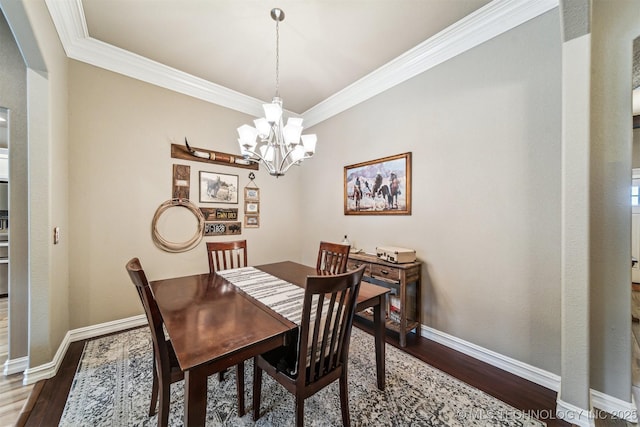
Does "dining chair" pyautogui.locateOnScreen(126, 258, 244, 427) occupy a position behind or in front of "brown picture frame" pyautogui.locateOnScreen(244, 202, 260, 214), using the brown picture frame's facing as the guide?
in front

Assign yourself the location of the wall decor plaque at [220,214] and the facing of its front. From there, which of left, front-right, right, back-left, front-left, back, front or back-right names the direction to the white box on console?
front-left

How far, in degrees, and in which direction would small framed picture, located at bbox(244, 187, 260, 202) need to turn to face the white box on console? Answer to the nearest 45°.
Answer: approximately 45° to its left

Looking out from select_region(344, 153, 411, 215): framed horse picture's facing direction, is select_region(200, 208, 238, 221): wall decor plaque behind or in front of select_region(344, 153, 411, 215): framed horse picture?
in front

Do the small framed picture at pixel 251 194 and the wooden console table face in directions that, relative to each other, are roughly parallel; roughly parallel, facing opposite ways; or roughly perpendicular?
roughly perpendicular

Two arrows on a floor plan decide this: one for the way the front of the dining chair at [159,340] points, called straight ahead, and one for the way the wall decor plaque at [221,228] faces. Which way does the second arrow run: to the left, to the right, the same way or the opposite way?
to the right

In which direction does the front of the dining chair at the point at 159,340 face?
to the viewer's right

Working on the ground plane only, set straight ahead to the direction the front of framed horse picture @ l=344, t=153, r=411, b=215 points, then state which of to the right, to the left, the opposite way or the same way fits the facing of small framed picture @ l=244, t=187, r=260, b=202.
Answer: to the left
